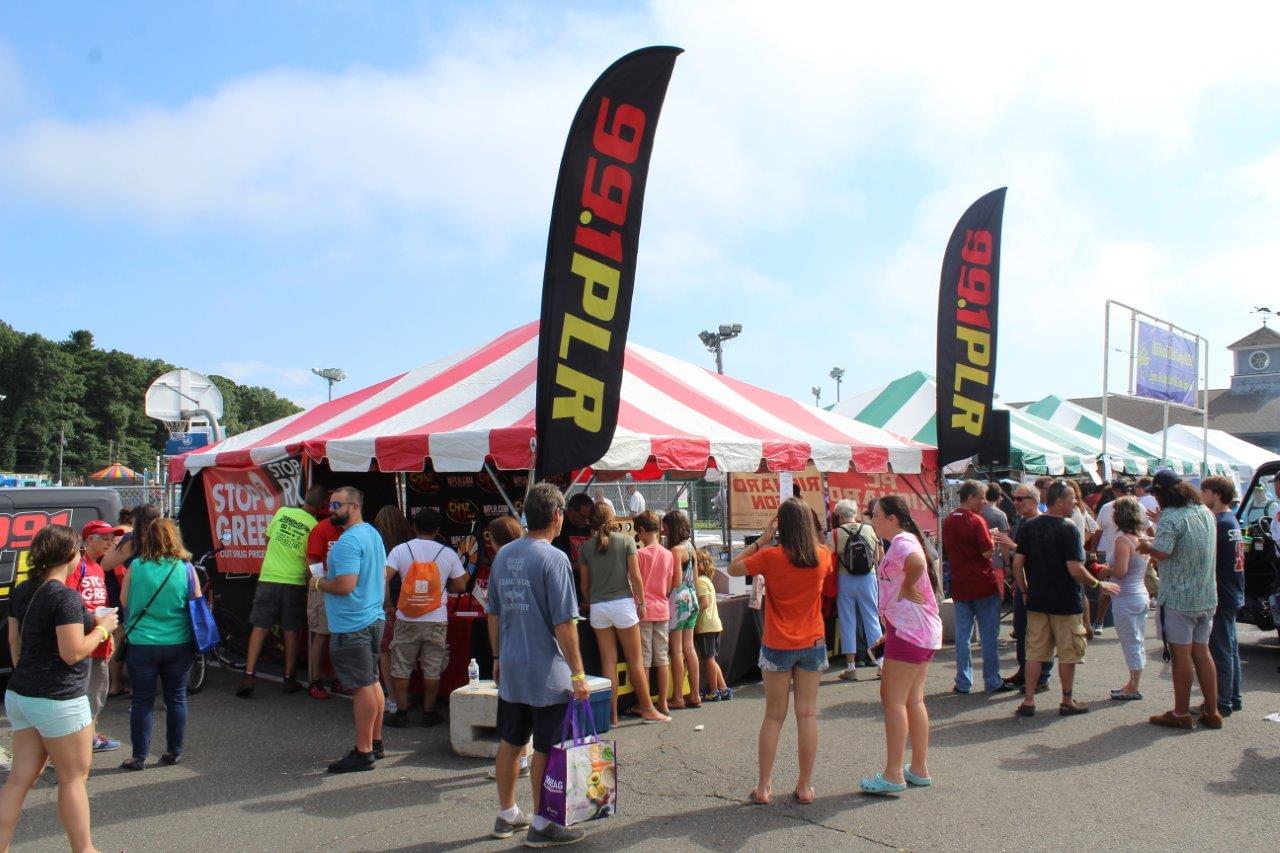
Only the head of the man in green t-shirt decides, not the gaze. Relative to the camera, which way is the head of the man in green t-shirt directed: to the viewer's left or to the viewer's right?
to the viewer's right

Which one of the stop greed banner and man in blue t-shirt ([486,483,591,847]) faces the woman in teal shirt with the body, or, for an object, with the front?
the stop greed banner

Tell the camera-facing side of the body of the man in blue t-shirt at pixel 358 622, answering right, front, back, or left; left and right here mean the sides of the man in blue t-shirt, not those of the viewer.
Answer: left

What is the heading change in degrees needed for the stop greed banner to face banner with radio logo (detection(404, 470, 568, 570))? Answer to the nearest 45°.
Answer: approximately 45° to its left

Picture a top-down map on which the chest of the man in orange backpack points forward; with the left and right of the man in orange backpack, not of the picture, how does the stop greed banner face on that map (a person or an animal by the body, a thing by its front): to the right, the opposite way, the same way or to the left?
the opposite way

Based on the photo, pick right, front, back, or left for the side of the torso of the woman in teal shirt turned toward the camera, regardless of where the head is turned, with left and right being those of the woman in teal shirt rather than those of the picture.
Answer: back

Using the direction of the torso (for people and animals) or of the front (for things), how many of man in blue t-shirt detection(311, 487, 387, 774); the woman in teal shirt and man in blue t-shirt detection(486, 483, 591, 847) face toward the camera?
0

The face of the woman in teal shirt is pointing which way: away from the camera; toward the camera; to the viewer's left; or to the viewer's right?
away from the camera

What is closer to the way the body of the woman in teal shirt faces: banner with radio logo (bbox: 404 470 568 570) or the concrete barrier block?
the banner with radio logo

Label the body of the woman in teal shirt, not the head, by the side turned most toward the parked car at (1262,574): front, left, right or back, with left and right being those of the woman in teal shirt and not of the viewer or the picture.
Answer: right

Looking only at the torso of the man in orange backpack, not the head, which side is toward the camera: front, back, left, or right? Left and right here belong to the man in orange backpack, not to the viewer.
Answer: back

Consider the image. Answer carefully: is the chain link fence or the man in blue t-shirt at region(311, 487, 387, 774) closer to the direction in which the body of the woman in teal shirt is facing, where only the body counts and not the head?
the chain link fence

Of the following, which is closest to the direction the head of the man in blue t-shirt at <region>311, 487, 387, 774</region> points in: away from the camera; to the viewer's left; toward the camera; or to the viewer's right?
to the viewer's left

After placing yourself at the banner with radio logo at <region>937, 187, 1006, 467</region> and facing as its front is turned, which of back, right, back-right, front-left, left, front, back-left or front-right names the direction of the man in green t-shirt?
front-right

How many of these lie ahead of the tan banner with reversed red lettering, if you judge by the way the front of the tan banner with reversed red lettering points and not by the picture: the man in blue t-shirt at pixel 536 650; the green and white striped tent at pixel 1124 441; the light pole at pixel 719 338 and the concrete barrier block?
2

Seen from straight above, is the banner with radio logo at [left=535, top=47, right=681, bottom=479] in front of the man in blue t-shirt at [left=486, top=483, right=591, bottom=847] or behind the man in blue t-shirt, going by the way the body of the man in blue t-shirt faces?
in front

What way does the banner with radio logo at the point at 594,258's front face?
toward the camera

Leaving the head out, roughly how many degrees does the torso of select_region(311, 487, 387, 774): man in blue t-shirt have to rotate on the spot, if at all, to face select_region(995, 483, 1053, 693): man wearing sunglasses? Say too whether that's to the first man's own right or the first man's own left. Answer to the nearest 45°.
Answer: approximately 180°

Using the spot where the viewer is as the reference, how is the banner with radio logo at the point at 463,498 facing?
facing the viewer

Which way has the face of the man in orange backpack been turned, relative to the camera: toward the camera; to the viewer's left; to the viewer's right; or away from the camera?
away from the camera
